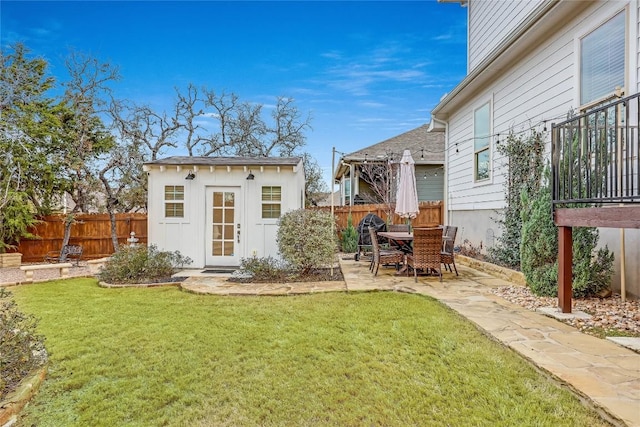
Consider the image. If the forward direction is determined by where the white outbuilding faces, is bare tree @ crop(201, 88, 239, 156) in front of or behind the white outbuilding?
behind

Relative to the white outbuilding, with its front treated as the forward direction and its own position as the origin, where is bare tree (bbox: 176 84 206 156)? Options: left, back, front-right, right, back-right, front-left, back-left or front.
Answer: back

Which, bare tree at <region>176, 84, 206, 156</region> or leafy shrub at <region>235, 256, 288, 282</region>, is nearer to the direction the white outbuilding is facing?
the leafy shrub

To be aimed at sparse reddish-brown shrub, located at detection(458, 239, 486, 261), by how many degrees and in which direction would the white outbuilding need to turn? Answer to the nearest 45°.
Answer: approximately 90° to its left

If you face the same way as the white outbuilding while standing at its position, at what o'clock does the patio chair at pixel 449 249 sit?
The patio chair is roughly at 10 o'clock from the white outbuilding.

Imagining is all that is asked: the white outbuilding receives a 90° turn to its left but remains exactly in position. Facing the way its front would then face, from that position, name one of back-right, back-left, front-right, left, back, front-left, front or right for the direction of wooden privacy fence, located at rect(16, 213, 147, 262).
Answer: back-left

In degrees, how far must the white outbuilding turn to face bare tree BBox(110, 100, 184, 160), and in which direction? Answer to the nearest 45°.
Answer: approximately 180°

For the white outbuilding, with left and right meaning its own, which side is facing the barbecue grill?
left

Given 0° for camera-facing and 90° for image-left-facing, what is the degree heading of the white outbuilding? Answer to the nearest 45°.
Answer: approximately 0°

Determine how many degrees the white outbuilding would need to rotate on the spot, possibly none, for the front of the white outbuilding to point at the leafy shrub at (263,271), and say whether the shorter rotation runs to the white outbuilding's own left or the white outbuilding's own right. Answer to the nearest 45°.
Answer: approximately 45° to the white outbuilding's own left

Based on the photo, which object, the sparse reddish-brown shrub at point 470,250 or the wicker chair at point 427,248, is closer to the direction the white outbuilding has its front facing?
the wicker chair

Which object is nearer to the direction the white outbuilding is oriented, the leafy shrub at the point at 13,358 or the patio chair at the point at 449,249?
the leafy shrub
